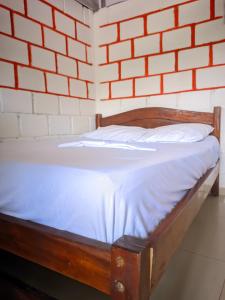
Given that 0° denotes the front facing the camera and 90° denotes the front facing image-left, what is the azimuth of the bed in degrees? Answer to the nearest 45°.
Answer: approximately 45°
